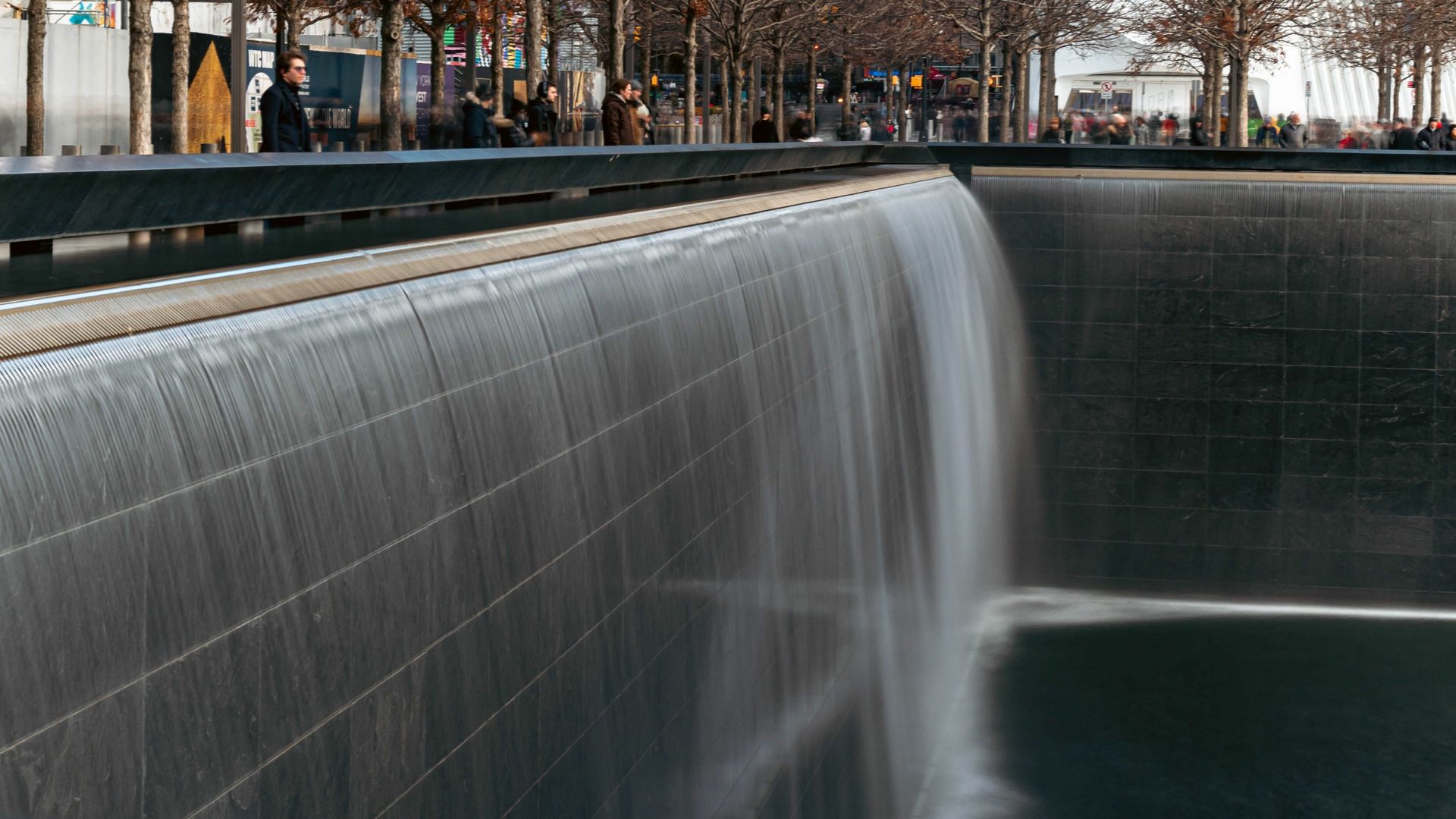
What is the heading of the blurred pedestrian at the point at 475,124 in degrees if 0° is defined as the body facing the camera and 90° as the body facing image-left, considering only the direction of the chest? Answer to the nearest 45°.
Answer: approximately 270°

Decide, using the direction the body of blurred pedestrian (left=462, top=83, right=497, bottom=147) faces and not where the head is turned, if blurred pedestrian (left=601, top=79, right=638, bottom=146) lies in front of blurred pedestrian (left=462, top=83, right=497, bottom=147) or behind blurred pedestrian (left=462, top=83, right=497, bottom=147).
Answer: in front

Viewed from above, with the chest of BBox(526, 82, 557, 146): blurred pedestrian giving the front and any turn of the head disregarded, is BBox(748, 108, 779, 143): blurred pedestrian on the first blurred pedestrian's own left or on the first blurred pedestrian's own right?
on the first blurred pedestrian's own left
